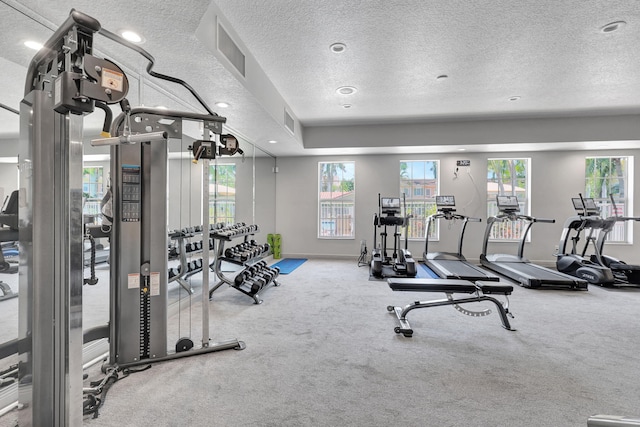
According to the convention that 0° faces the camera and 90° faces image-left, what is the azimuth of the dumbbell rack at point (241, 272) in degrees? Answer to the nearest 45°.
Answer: approximately 315°

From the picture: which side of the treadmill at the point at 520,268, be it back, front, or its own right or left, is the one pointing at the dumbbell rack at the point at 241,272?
left

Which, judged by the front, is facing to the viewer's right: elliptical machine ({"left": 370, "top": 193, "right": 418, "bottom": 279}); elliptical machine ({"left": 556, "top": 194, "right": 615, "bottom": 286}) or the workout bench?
the workout bench

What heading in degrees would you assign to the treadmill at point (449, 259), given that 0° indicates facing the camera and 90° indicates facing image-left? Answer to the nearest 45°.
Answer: approximately 135°

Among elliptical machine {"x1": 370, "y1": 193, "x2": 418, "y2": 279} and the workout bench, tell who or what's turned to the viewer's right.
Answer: the workout bench

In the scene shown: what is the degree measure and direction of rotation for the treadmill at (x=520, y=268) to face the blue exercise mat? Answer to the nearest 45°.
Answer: approximately 45° to its left

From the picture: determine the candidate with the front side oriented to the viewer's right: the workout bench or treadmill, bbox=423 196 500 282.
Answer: the workout bench

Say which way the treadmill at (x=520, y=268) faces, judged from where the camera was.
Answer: facing away from the viewer and to the left of the viewer

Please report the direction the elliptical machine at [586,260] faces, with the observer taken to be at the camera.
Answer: facing away from the viewer and to the left of the viewer

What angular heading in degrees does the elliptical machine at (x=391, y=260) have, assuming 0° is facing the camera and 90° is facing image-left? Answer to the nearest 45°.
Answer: approximately 180°

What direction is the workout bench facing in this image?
to the viewer's right

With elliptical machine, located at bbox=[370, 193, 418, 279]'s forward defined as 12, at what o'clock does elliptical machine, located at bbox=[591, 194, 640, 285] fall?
elliptical machine, located at bbox=[591, 194, 640, 285] is roughly at 3 o'clock from elliptical machine, located at bbox=[370, 193, 418, 279].
